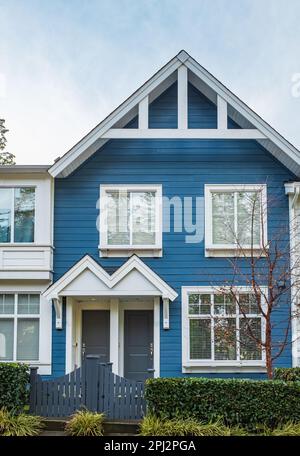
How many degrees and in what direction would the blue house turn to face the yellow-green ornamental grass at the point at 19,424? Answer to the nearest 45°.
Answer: approximately 45° to its right

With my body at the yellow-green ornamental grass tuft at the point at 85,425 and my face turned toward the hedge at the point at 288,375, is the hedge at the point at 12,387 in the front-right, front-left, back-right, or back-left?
back-left

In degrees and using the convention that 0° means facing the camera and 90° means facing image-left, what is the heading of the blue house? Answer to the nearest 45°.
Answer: approximately 0°

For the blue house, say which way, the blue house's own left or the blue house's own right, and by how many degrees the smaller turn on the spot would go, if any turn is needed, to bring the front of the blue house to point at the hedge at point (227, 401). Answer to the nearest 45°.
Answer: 0° — it already faces it

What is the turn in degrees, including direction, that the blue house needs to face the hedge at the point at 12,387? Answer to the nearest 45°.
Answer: approximately 45° to its right
